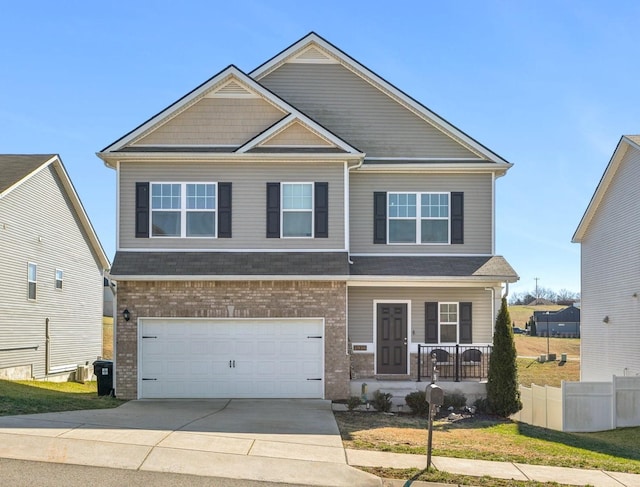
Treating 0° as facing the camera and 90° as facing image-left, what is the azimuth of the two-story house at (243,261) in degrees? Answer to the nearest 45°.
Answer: approximately 0°

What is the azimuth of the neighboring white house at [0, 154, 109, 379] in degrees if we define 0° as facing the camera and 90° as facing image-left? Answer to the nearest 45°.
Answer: approximately 45°

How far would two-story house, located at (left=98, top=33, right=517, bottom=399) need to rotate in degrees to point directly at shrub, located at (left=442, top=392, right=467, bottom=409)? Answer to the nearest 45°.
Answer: approximately 90° to its left

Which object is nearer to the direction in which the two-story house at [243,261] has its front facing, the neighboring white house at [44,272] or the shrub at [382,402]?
the shrub

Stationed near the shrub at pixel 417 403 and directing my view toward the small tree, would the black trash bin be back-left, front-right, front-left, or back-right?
back-left

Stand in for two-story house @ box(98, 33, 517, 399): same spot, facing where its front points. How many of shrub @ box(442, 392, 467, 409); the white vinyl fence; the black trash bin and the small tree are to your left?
3

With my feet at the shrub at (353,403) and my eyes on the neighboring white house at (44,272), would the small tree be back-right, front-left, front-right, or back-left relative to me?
back-right

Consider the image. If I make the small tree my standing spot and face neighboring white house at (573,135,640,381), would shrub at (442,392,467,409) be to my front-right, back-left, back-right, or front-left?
back-left

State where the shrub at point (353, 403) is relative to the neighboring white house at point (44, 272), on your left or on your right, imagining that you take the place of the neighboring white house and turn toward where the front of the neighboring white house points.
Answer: on your left

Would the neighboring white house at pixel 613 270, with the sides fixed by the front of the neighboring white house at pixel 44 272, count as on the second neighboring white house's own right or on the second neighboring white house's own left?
on the second neighboring white house's own left
